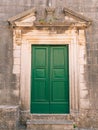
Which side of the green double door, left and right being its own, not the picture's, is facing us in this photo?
front
